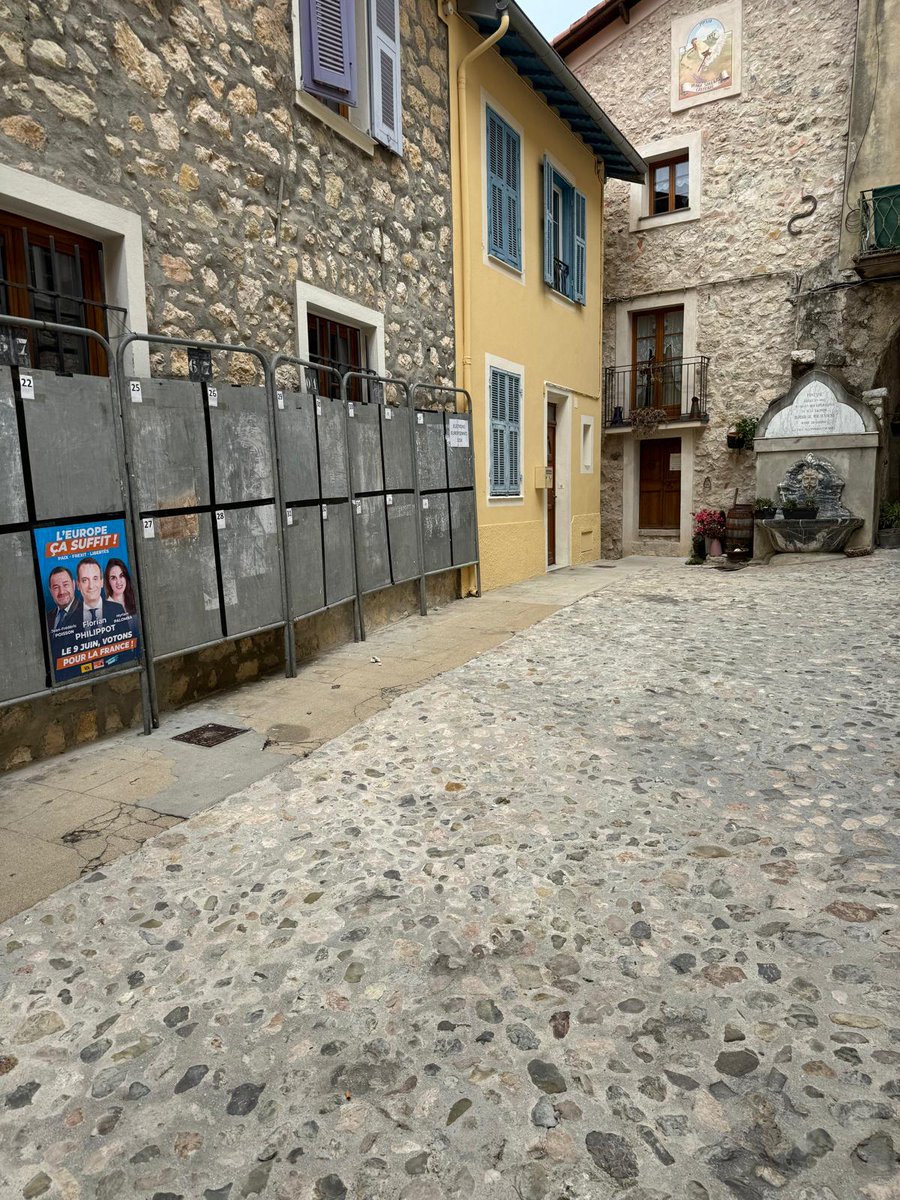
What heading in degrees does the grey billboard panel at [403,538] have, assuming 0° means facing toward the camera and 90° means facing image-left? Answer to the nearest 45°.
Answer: approximately 315°

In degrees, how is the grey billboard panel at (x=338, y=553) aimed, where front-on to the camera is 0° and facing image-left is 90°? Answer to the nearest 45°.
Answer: approximately 315°

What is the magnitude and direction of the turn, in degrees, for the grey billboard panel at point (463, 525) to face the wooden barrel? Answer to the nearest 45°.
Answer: approximately 90° to its left

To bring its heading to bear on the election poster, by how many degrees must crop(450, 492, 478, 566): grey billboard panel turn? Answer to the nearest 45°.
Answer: approximately 45° to its right

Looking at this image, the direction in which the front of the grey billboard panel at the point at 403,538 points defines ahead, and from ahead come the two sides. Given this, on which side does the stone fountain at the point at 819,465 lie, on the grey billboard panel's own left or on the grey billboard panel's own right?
on the grey billboard panel's own left

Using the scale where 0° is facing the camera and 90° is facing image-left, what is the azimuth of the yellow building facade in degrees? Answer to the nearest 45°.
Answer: approximately 315°

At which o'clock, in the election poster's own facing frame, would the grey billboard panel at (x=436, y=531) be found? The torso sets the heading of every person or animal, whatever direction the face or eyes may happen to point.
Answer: The grey billboard panel is roughly at 9 o'clock from the election poster.

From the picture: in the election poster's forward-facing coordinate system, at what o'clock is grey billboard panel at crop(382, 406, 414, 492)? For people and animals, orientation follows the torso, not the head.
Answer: The grey billboard panel is roughly at 9 o'clock from the election poster.

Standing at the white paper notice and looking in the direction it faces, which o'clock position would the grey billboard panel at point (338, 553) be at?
The grey billboard panel is roughly at 2 o'clock from the white paper notice.

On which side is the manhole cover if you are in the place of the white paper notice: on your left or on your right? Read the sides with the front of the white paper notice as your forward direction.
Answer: on your right

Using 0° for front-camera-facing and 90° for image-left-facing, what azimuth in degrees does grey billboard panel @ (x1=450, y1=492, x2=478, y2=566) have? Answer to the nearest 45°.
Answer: approximately 315°
